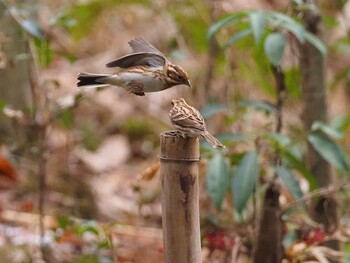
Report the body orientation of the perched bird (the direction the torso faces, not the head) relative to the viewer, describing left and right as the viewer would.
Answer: facing away from the viewer and to the left of the viewer

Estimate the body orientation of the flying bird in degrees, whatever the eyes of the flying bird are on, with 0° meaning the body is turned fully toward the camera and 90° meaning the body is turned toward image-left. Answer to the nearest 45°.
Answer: approximately 270°

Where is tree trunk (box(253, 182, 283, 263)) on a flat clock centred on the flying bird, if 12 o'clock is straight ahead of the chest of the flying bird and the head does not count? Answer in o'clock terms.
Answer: The tree trunk is roughly at 10 o'clock from the flying bird.

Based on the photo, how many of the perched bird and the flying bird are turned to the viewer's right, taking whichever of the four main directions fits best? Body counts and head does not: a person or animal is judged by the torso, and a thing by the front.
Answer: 1

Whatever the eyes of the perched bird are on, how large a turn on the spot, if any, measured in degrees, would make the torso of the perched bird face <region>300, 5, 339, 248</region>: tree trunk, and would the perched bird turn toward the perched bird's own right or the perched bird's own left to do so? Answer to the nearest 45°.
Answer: approximately 90° to the perched bird's own right
